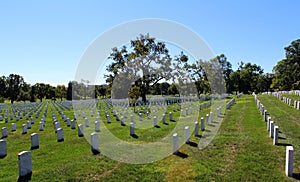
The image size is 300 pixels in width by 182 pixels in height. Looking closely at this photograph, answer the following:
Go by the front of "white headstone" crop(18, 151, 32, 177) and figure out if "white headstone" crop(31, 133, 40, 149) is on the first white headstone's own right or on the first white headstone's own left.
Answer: on the first white headstone's own left

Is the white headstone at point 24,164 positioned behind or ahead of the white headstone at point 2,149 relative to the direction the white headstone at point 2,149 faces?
ahead

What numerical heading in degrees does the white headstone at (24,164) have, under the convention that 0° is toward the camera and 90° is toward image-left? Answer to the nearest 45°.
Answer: approximately 315°

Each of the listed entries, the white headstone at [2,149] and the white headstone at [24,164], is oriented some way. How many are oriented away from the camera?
0

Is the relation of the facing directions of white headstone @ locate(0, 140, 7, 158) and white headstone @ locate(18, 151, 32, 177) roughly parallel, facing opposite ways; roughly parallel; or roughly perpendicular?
roughly parallel

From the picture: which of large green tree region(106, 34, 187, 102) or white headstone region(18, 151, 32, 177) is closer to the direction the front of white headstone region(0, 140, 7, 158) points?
the white headstone

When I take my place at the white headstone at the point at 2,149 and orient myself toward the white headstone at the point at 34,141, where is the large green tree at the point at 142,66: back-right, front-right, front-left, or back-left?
front-left

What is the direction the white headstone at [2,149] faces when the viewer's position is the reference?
facing the viewer and to the right of the viewer

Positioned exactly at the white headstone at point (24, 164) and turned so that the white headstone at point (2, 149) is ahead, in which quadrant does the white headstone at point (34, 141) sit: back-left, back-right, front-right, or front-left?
front-right

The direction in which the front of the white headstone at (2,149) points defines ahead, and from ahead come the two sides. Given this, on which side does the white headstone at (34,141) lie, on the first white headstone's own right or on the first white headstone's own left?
on the first white headstone's own left
